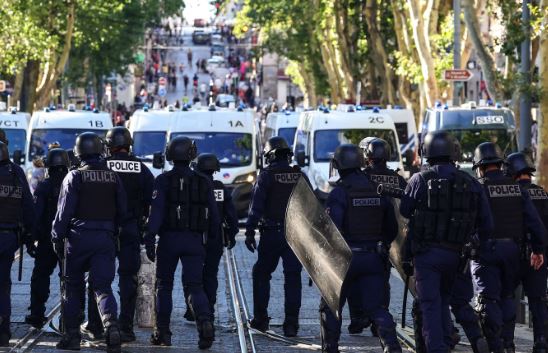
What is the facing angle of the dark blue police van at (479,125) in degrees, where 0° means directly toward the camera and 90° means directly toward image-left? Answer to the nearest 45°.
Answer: approximately 0°

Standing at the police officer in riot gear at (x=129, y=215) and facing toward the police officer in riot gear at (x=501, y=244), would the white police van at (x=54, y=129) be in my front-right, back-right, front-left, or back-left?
back-left

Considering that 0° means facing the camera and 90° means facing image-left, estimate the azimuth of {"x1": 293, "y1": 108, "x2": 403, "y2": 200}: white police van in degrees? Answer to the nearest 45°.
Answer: approximately 0°

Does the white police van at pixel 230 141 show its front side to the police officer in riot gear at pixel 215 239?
yes

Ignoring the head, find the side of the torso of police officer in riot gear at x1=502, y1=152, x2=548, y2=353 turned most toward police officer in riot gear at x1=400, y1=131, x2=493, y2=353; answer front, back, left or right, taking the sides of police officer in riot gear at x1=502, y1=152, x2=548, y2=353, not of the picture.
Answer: left

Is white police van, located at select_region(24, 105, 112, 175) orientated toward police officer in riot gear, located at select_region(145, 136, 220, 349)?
yes

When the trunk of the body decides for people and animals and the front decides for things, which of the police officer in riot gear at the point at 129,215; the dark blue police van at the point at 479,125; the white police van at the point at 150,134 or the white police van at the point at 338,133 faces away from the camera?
the police officer in riot gear

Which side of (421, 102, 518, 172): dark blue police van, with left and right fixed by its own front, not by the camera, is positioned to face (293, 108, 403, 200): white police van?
right

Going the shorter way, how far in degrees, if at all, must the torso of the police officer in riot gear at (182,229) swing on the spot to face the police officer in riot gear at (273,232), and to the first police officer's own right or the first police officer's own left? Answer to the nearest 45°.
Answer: approximately 45° to the first police officer's own right

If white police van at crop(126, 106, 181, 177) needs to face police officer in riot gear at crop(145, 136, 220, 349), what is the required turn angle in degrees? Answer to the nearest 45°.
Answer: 0° — it already faces them

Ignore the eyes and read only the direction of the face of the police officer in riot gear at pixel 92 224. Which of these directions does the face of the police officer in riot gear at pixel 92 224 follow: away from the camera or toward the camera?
away from the camera

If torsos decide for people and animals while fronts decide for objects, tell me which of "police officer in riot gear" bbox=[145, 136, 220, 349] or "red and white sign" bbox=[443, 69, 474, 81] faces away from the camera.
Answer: the police officer in riot gear

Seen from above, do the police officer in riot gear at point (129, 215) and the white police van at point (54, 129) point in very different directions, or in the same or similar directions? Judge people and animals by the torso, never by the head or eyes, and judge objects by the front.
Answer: very different directions

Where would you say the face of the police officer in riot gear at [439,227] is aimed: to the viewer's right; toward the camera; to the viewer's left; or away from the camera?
away from the camera

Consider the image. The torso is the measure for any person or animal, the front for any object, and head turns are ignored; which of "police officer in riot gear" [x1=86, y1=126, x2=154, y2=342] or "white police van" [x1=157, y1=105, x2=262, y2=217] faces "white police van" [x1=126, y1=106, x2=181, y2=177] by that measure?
the police officer in riot gear
